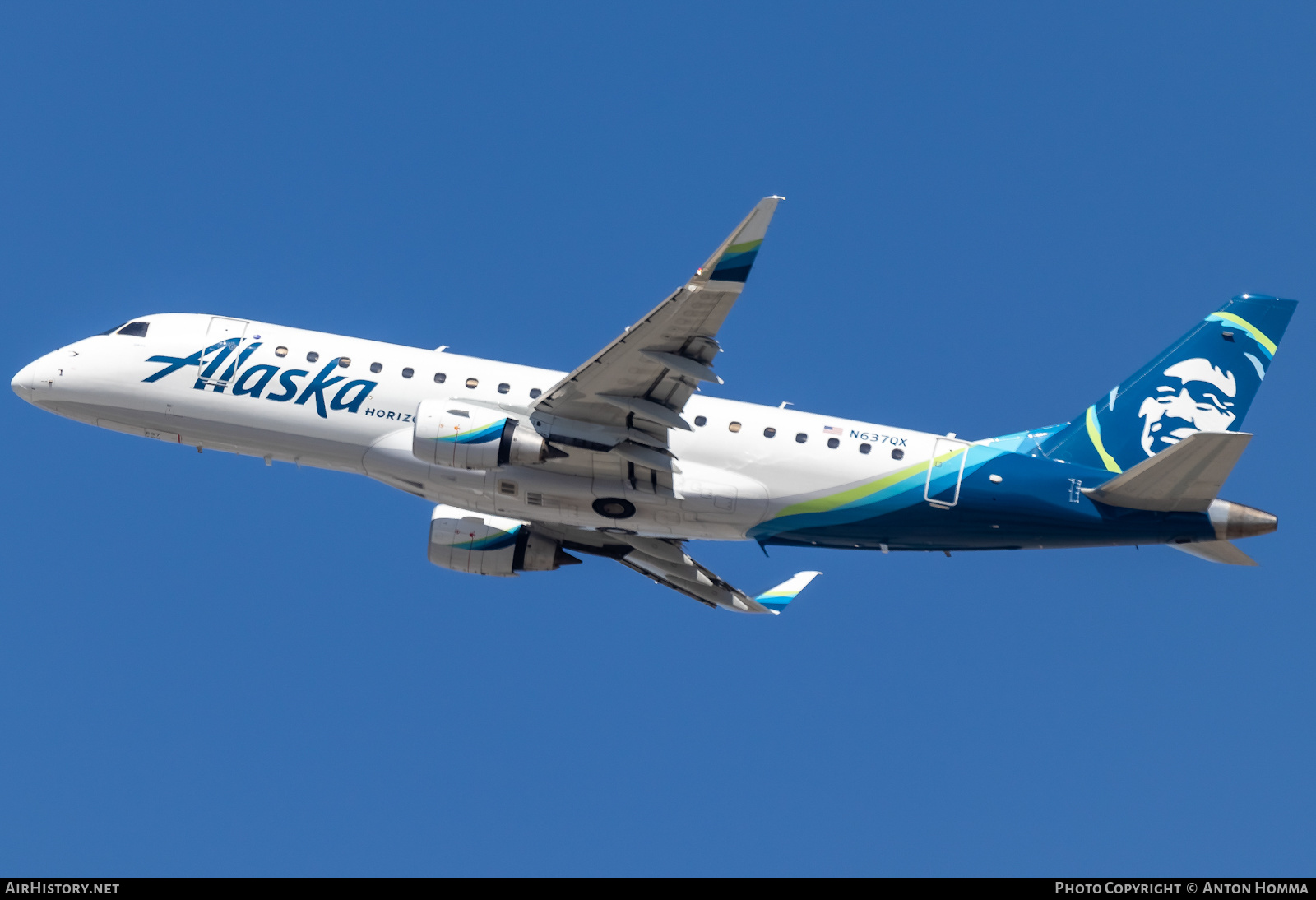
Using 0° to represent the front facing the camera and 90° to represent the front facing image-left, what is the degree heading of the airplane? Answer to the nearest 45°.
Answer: approximately 90°
